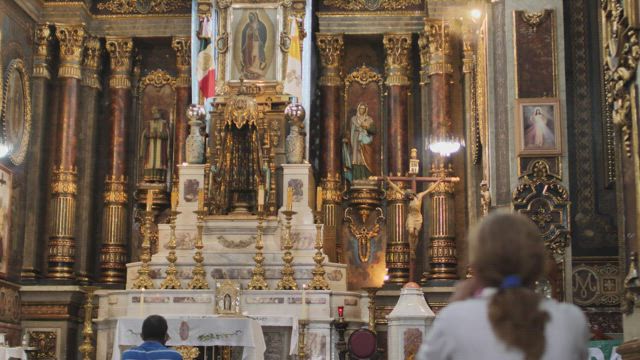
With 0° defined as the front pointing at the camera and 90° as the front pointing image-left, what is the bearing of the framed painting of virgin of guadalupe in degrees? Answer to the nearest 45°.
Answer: approximately 0°

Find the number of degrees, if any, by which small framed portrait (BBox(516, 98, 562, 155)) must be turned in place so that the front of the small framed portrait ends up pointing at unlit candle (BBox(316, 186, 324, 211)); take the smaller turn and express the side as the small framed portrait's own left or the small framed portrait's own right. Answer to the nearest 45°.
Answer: approximately 135° to the small framed portrait's own right

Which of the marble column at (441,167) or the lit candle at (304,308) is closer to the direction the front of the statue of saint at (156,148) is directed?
the lit candle

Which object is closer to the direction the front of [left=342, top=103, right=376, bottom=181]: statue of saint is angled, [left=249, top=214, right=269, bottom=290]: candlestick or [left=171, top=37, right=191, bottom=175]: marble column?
the candlestick

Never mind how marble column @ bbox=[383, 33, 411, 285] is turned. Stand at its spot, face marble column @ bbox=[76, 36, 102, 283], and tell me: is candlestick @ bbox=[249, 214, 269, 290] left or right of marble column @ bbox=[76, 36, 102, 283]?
left
